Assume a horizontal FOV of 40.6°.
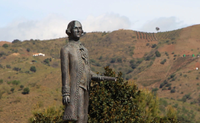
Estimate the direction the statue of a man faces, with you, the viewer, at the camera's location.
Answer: facing the viewer and to the right of the viewer

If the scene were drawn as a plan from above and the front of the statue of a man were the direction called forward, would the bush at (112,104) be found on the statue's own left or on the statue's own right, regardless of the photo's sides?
on the statue's own left
